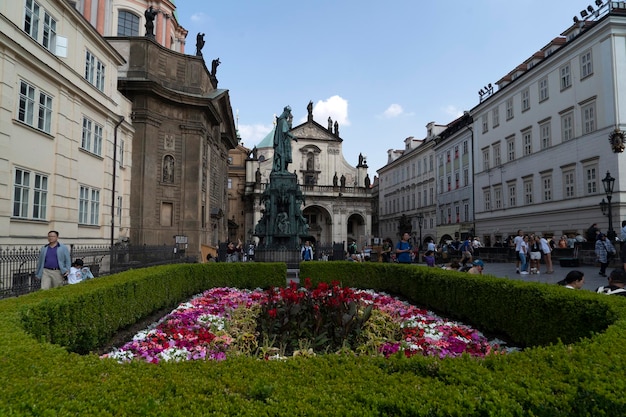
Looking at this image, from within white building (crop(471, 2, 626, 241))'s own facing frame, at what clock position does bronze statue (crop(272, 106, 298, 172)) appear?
The bronze statue is roughly at 12 o'clock from the white building.

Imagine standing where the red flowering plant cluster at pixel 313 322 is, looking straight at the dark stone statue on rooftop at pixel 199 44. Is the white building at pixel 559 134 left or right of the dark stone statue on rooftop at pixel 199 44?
right

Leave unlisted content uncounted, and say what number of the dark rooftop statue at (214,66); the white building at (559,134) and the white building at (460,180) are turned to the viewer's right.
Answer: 1

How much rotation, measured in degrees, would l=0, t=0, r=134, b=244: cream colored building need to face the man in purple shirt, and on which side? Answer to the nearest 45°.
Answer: approximately 45° to its right

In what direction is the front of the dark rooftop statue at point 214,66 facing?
to the viewer's right

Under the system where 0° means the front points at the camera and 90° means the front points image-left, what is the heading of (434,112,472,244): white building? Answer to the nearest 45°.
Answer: approximately 45°

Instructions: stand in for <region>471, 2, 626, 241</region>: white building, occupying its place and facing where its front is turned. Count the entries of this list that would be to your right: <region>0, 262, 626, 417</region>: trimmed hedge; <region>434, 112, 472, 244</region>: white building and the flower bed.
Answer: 1

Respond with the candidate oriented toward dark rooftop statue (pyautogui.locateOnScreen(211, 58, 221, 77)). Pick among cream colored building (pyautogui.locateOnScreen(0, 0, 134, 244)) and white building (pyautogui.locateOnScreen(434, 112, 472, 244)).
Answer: the white building

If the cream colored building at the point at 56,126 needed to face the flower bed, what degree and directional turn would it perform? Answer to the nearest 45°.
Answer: approximately 45° to its right

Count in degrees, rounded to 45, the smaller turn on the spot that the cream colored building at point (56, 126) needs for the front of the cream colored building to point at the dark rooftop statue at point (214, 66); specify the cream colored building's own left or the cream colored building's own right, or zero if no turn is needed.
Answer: approximately 90° to the cream colored building's own left

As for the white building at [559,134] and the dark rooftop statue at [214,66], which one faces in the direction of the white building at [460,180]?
the dark rooftop statue

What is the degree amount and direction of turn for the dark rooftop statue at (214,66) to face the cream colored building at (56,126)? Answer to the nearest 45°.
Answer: approximately 90° to its right

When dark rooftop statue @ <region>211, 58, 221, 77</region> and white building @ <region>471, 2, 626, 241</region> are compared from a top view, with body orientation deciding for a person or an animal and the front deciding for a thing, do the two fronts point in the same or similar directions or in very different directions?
very different directions

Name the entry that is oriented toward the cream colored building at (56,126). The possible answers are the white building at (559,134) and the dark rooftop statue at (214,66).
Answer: the white building

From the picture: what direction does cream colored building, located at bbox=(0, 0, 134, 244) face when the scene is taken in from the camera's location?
facing the viewer and to the right of the viewer

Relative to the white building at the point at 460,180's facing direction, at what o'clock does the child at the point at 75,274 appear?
The child is roughly at 11 o'clock from the white building.

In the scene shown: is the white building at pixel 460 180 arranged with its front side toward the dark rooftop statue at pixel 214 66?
yes

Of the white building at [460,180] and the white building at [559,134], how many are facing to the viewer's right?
0

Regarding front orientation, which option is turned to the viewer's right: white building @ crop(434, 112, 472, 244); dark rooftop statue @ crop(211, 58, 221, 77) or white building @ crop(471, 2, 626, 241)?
the dark rooftop statue

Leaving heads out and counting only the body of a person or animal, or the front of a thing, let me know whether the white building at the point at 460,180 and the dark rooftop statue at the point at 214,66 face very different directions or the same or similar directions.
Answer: very different directions
